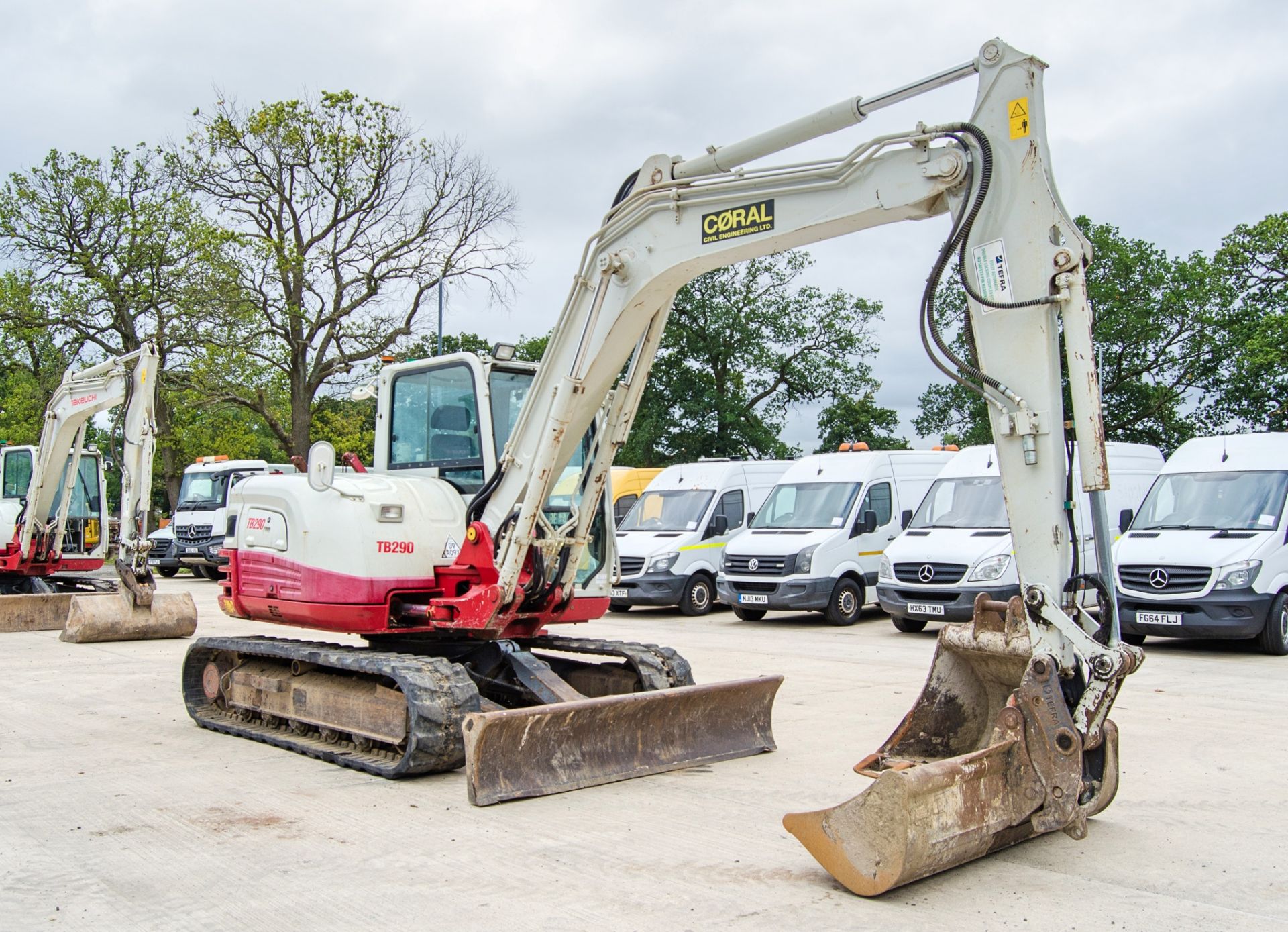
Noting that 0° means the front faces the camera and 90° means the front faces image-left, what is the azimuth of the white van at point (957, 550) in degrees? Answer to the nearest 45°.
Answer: approximately 45°

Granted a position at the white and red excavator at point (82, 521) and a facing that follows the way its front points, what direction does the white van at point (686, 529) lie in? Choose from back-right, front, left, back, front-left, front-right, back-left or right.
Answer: front-left

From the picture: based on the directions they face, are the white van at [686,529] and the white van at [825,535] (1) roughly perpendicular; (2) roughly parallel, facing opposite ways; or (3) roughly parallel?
roughly parallel

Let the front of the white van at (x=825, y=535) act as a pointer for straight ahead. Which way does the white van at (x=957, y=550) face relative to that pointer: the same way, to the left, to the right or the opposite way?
the same way

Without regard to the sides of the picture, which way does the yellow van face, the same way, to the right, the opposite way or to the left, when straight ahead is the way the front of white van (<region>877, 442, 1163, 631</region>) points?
the same way

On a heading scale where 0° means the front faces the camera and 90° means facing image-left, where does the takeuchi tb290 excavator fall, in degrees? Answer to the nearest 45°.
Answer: approximately 315°

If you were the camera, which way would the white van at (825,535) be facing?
facing the viewer and to the left of the viewer

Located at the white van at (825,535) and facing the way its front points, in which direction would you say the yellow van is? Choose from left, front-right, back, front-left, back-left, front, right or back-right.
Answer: right

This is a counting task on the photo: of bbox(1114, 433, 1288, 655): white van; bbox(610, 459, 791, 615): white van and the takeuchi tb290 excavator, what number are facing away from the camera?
0

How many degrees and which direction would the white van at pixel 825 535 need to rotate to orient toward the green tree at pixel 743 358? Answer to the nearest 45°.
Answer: approximately 135° to its right

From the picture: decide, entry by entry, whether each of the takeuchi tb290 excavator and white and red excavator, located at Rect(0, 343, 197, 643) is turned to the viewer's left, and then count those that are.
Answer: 0

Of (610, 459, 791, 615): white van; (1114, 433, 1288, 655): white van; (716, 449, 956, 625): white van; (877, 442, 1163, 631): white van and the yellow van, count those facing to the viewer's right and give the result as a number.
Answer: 0

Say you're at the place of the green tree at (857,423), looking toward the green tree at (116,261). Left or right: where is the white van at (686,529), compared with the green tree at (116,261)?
left

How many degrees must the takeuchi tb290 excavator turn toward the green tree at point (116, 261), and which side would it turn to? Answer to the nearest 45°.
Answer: approximately 180°

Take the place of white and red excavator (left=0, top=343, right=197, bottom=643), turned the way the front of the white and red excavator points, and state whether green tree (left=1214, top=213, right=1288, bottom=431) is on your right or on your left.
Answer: on your left

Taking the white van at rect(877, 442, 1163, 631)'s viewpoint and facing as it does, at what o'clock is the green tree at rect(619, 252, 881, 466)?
The green tree is roughly at 4 o'clock from the white van.

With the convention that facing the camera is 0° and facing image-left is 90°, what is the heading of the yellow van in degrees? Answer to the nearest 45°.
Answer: approximately 45°

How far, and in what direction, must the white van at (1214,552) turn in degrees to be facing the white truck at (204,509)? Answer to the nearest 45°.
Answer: approximately 45° to its right

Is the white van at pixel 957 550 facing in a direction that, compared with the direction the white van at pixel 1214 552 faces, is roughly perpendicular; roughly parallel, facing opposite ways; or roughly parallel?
roughly parallel
